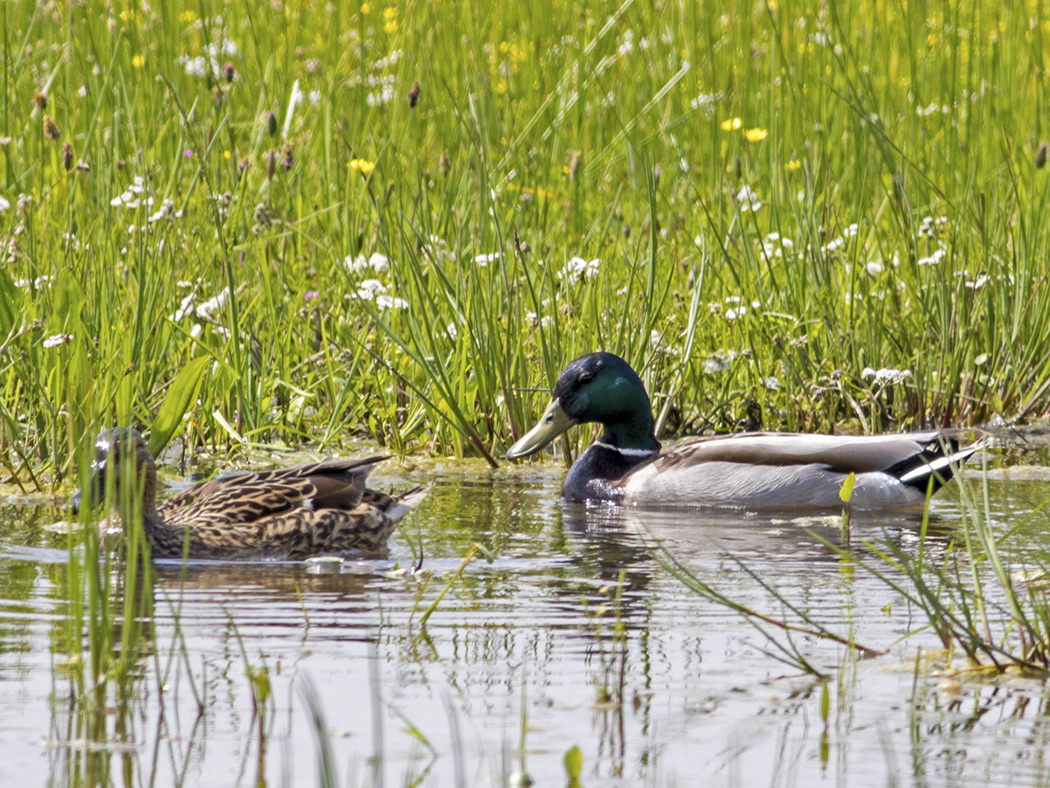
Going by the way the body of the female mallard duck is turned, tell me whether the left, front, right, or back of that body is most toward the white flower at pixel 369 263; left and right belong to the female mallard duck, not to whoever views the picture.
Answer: right

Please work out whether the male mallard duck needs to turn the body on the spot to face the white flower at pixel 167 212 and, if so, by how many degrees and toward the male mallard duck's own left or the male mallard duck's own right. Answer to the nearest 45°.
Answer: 0° — it already faces it

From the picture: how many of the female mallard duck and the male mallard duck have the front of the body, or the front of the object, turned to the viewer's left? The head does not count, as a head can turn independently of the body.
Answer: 2

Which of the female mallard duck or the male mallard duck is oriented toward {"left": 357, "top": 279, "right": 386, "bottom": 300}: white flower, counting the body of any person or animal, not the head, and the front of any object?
the male mallard duck

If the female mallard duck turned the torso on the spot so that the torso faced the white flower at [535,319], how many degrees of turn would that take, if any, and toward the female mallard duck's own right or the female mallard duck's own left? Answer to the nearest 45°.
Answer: approximately 135° to the female mallard duck's own right

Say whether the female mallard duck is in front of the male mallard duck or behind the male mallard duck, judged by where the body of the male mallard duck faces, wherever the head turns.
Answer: in front

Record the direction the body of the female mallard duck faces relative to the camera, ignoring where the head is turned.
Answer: to the viewer's left

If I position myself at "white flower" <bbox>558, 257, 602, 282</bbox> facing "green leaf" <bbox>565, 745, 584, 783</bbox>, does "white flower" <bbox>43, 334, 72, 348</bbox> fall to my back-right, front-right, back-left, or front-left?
front-right

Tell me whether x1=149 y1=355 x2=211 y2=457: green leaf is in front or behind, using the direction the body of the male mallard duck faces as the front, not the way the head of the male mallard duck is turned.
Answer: in front

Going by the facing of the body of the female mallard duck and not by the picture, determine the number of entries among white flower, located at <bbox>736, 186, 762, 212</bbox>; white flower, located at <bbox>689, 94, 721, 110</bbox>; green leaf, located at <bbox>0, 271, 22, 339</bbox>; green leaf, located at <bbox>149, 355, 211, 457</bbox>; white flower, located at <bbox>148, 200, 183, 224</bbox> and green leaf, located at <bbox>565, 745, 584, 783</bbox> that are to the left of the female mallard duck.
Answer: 1

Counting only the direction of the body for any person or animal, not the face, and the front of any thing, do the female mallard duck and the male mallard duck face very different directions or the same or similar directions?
same or similar directions

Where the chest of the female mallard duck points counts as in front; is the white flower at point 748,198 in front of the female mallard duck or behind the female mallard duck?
behind

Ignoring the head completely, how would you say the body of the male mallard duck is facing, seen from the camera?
to the viewer's left

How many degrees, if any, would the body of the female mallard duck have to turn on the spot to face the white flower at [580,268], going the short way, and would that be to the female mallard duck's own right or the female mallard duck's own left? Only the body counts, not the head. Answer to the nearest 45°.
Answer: approximately 135° to the female mallard duck's own right

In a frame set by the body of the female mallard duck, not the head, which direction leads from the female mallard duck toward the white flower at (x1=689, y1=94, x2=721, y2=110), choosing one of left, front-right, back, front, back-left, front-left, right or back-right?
back-right
